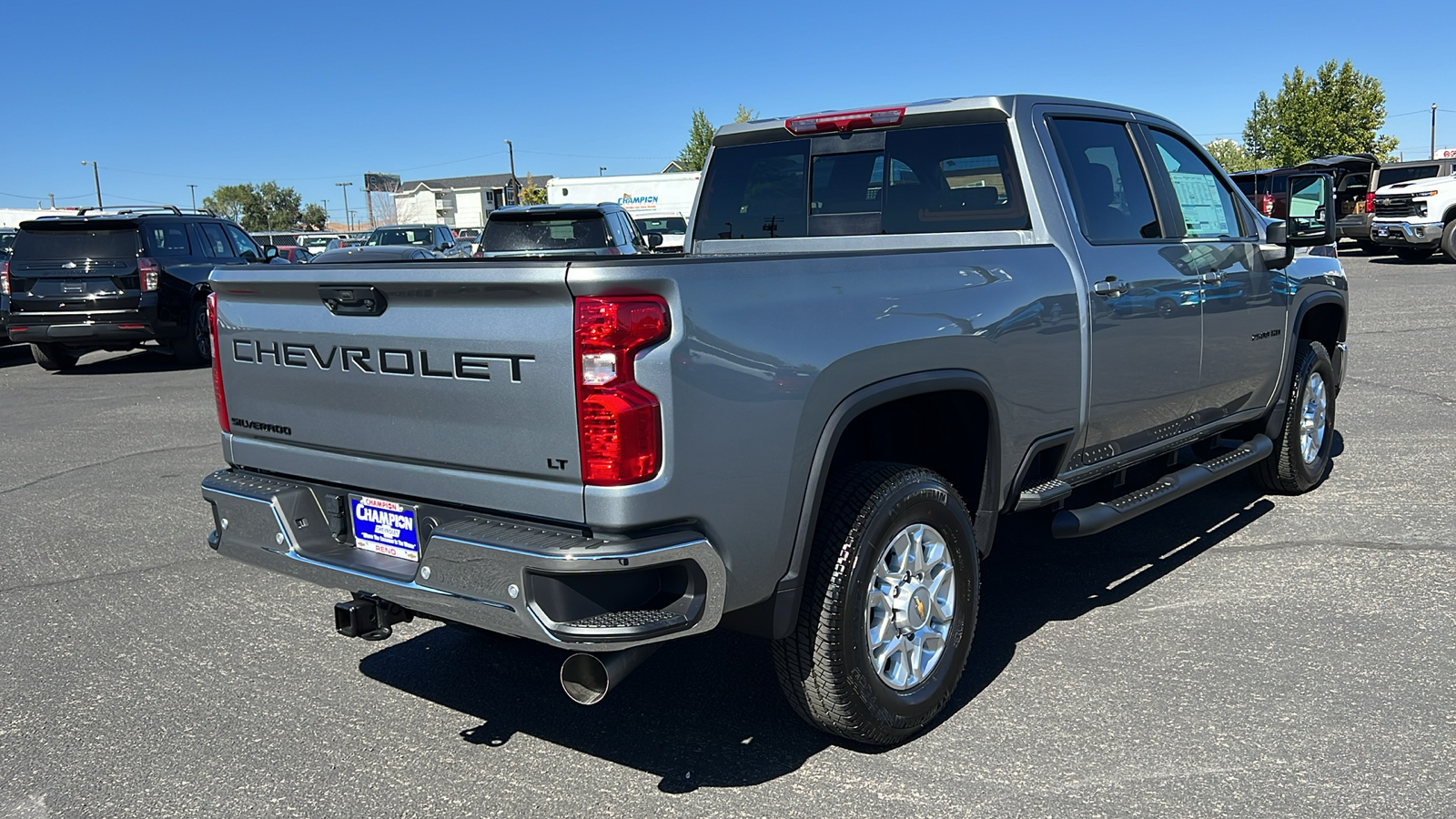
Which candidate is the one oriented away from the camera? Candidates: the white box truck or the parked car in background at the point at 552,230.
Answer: the parked car in background

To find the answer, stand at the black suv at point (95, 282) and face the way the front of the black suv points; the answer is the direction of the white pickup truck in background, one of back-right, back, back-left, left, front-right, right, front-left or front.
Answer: front-right

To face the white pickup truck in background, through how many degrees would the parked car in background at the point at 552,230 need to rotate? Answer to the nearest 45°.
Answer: approximately 45° to its right

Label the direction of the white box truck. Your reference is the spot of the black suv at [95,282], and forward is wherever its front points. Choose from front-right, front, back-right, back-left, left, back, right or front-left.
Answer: front

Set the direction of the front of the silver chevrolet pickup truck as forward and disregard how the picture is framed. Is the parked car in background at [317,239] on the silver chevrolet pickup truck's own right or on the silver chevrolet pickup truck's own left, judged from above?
on the silver chevrolet pickup truck's own left

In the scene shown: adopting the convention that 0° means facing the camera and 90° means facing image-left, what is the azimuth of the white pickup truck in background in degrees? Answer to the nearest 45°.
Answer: approximately 45°

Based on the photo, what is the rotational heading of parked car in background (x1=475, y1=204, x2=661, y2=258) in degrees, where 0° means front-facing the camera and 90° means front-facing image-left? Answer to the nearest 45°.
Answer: approximately 180°

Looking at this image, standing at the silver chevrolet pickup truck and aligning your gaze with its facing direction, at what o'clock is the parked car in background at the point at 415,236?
The parked car in background is roughly at 10 o'clock from the silver chevrolet pickup truck.

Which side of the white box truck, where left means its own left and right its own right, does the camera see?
right

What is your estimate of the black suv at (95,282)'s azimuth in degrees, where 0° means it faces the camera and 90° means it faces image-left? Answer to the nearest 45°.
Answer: approximately 225°

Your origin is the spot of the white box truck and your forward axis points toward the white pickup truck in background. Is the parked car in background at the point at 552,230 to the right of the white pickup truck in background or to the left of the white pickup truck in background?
right

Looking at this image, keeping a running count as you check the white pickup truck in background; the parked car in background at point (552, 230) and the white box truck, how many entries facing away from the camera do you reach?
1

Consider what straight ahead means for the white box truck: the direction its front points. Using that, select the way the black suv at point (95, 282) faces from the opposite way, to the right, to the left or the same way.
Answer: to the left

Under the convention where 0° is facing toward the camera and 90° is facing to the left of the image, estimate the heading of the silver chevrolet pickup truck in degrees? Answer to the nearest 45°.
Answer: approximately 225°

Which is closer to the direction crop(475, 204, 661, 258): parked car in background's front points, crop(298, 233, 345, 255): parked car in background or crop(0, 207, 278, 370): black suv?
the parked car in background
